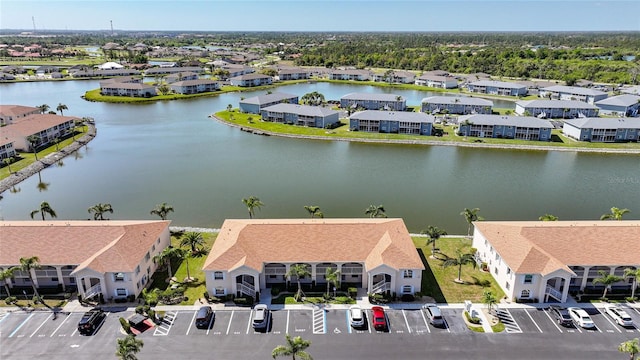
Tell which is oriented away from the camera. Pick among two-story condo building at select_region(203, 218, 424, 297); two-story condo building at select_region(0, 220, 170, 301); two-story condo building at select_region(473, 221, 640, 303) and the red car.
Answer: the red car

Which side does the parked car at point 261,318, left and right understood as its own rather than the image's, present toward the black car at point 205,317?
left

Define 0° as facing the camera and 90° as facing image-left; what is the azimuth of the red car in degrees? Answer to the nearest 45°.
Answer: approximately 180°

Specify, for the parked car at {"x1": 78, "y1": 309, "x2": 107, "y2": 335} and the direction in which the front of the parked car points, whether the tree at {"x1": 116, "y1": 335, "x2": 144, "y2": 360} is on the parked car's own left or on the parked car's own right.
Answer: on the parked car's own right

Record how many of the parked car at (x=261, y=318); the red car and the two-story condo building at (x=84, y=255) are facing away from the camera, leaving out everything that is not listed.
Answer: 2

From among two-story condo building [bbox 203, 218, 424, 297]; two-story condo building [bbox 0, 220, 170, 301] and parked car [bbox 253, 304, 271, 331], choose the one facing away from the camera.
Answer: the parked car

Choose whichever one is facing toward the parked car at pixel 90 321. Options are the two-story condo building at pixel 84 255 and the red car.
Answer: the two-story condo building

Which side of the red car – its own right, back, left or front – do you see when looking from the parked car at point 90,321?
left

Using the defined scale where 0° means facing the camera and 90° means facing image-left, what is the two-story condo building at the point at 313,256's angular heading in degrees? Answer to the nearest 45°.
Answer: approximately 0°

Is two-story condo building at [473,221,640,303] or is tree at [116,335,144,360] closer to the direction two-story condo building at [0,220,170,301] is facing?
the tree

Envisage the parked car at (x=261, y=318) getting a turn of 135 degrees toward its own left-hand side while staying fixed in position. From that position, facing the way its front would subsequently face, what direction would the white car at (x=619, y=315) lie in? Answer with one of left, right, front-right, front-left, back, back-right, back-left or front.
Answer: back-left

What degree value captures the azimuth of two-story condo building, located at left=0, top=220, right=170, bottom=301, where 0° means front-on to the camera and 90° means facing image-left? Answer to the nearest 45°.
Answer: approximately 0°

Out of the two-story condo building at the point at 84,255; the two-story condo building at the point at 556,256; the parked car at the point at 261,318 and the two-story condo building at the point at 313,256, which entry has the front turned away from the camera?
the parked car

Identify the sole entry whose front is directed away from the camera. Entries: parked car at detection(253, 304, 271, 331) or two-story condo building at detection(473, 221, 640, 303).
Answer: the parked car

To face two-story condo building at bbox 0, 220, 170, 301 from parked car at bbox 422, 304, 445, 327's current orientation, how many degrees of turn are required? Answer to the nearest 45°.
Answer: approximately 45° to its left
